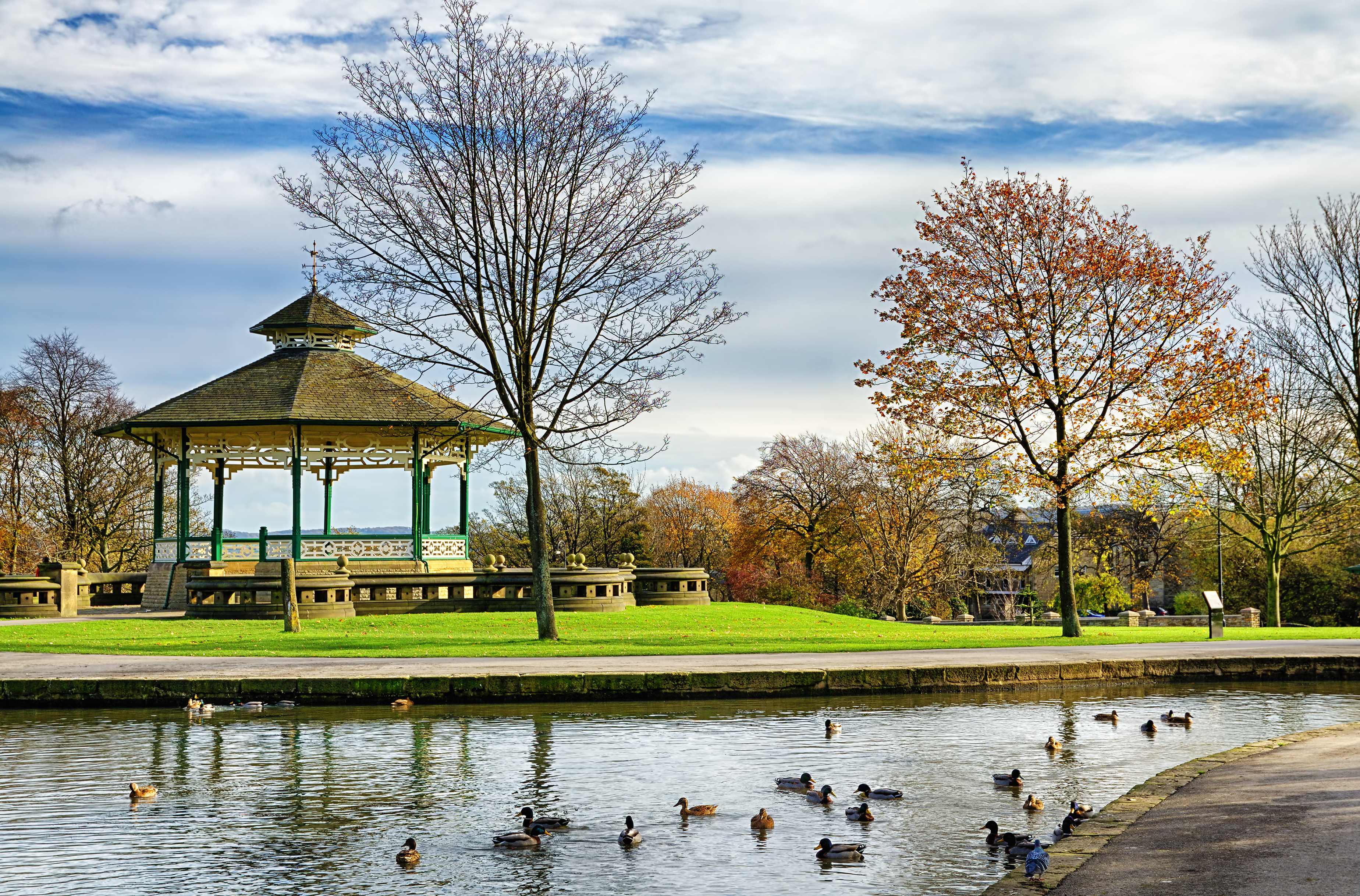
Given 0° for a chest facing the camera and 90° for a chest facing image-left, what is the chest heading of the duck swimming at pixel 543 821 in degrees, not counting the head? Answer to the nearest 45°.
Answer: approximately 90°

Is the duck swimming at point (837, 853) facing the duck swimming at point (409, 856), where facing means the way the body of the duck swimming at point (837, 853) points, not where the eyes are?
yes

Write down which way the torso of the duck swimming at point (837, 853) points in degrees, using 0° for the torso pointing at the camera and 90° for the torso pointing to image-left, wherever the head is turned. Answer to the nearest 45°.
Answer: approximately 90°

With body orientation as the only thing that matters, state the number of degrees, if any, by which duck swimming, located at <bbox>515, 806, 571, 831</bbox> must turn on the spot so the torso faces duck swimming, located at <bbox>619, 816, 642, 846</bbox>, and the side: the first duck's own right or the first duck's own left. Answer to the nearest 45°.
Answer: approximately 135° to the first duck's own left

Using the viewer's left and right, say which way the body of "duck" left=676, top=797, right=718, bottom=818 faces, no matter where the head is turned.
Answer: facing to the left of the viewer

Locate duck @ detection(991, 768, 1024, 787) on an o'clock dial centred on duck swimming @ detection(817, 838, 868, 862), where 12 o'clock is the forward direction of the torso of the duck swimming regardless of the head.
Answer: The duck is roughly at 4 o'clock from the duck swimming.
